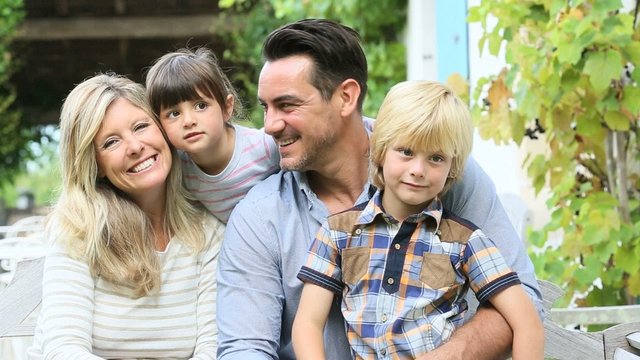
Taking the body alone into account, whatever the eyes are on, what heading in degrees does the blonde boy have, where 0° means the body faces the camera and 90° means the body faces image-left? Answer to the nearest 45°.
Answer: approximately 0°

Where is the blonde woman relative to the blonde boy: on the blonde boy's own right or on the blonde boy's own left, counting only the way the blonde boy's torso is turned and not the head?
on the blonde boy's own right

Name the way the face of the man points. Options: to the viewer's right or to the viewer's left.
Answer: to the viewer's left

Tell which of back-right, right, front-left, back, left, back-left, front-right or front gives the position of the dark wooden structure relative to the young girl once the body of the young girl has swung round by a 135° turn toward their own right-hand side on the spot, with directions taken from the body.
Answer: front

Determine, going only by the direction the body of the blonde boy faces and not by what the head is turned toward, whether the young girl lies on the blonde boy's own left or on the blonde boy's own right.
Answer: on the blonde boy's own right

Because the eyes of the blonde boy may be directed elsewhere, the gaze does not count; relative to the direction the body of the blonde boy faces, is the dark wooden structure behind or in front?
behind

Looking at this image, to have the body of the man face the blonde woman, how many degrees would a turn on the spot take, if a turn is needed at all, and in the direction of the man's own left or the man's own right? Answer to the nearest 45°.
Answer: approximately 90° to the man's own right

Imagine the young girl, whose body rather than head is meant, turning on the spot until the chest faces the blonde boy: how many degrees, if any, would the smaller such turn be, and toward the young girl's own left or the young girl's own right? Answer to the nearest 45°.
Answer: approximately 90° to the young girl's own left
